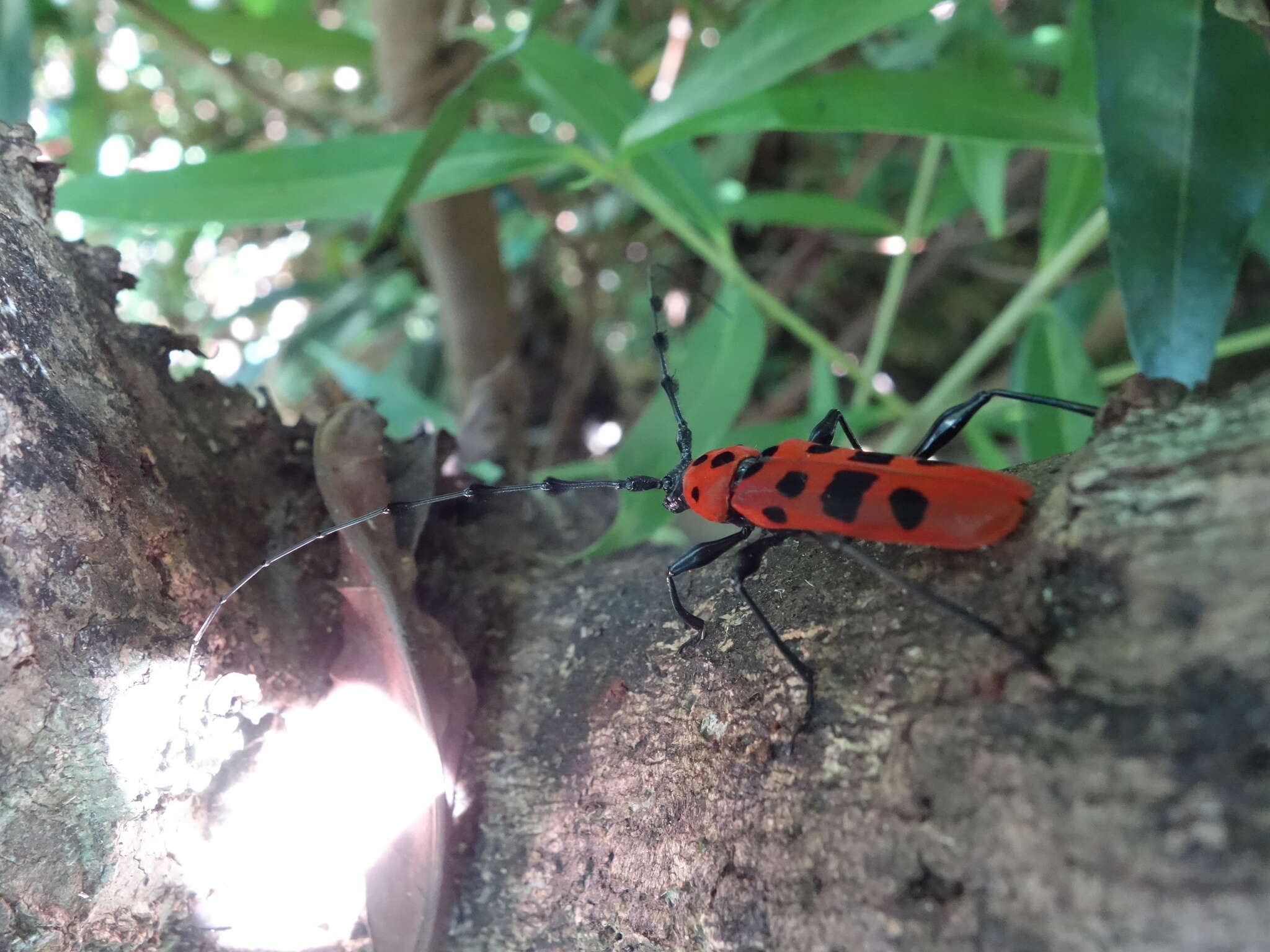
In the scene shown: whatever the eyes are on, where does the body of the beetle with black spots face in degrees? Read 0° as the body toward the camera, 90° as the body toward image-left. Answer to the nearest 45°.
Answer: approximately 90°

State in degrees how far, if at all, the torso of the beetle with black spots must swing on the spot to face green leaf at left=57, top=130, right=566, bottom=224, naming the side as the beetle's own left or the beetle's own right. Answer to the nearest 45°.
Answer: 0° — it already faces it

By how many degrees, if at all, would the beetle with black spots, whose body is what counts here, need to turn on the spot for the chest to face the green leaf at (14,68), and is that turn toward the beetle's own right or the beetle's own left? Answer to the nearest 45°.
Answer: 0° — it already faces it

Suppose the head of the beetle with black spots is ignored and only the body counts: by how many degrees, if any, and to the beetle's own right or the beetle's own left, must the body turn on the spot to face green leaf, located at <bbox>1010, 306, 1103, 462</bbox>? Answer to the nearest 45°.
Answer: approximately 135° to the beetle's own right
